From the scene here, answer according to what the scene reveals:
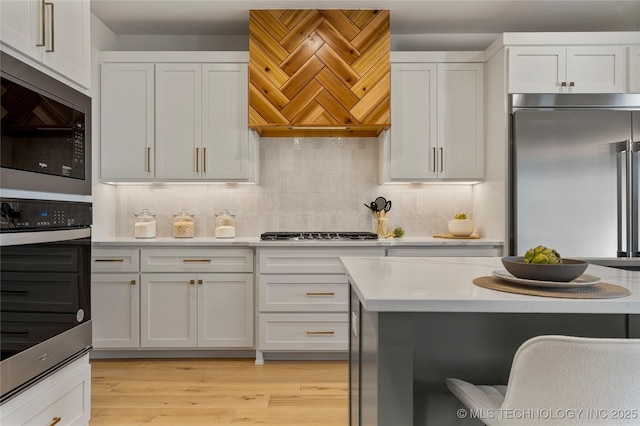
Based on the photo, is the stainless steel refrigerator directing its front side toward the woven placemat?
yes

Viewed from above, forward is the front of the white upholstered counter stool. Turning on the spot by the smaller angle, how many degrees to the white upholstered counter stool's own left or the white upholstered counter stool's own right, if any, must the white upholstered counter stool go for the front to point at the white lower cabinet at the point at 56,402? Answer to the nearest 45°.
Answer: approximately 45° to the white upholstered counter stool's own left

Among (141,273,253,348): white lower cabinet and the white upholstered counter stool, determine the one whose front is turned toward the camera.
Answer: the white lower cabinet

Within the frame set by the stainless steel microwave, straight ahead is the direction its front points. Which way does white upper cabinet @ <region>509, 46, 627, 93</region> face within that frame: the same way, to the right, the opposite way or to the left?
to the right

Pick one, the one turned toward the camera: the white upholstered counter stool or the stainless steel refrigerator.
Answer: the stainless steel refrigerator

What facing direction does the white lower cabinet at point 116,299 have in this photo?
toward the camera

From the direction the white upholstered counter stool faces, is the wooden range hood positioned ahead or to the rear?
ahead

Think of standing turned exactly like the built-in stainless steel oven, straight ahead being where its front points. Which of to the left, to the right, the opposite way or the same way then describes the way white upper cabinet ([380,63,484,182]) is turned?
to the right

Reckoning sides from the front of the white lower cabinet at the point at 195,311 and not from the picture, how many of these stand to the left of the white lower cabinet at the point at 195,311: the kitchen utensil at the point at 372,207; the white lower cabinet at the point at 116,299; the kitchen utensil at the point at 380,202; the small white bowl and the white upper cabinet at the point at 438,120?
4

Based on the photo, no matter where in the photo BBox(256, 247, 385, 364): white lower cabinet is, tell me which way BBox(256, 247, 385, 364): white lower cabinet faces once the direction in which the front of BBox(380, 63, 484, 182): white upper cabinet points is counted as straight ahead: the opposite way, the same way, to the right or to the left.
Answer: the same way

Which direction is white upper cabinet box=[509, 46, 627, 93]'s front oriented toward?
toward the camera

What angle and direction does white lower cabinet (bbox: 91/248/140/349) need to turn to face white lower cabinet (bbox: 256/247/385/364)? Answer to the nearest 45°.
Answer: approximately 45° to its left

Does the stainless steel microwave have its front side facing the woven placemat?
yes

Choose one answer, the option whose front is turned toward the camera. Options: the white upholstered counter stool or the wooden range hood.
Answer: the wooden range hood

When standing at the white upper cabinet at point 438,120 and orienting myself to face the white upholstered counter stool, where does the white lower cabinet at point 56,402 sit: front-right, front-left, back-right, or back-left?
front-right

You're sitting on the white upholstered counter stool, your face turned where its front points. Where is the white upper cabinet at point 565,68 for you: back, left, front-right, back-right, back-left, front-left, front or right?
front-right

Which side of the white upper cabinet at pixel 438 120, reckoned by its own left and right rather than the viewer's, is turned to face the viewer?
front

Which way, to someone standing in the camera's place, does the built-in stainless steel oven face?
facing the viewer and to the right of the viewer

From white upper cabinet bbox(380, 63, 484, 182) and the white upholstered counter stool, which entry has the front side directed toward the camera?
the white upper cabinet
